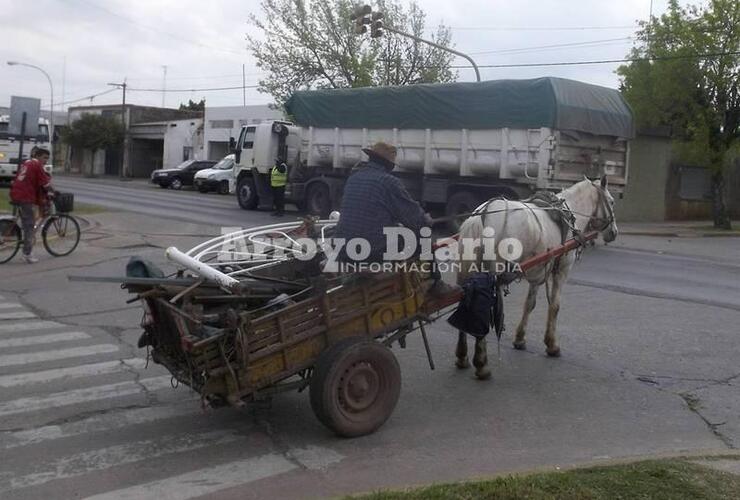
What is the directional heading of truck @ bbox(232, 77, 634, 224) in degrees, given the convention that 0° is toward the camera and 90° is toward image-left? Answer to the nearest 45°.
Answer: approximately 135°

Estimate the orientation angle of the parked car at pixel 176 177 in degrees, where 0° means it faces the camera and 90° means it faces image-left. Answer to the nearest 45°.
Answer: approximately 45°

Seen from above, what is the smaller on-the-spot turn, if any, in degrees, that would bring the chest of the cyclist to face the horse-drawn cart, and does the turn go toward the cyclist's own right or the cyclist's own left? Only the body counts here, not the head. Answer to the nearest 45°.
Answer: approximately 90° to the cyclist's own right

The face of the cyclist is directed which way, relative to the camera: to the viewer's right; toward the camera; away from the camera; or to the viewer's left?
to the viewer's right

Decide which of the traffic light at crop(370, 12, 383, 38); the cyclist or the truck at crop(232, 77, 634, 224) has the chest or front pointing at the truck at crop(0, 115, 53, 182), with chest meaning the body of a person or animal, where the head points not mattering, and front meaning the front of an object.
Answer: the truck at crop(232, 77, 634, 224)

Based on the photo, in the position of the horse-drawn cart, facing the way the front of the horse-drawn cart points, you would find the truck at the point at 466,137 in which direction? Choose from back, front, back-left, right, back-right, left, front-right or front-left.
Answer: front-left

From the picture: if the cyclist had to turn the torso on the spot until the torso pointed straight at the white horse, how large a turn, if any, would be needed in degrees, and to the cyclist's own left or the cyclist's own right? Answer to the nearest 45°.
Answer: approximately 45° to the cyclist's own right

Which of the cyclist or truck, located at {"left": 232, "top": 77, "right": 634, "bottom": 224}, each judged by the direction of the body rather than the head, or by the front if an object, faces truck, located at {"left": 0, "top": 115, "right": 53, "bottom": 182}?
truck, located at {"left": 232, "top": 77, "right": 634, "bottom": 224}

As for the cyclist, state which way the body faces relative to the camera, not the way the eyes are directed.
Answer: to the viewer's right

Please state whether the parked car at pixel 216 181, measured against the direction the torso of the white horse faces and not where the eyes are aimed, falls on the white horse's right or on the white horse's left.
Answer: on the white horse's left

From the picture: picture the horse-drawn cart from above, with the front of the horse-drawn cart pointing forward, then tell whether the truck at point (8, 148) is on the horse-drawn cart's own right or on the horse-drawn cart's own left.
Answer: on the horse-drawn cart's own left

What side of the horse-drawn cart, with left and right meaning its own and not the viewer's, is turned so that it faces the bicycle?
left
